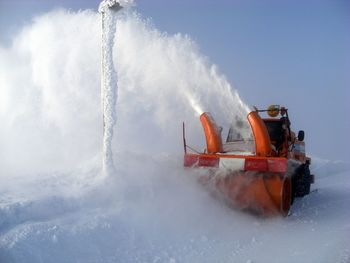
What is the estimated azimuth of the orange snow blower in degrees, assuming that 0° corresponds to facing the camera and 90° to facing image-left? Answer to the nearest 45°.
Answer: approximately 45°
